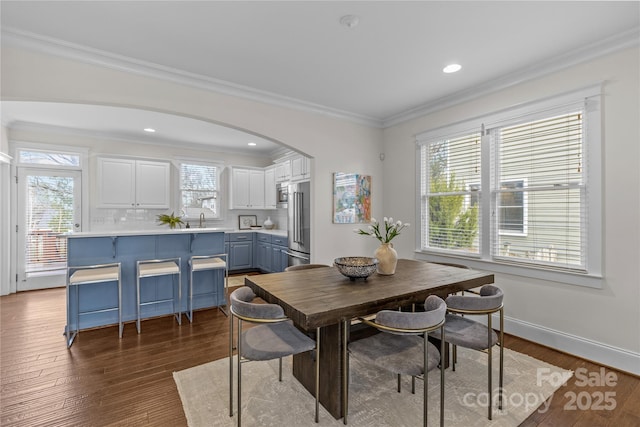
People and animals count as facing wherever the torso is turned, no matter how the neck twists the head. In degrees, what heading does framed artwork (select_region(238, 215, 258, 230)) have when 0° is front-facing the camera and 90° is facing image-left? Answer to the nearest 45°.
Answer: approximately 0°

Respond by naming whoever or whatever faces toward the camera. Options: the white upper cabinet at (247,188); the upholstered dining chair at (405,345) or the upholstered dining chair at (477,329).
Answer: the white upper cabinet

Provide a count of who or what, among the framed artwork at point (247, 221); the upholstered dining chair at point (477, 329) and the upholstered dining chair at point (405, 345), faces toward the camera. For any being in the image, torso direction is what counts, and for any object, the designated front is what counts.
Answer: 1

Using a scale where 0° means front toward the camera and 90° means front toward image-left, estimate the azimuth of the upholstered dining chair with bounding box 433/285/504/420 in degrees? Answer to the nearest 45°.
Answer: approximately 135°

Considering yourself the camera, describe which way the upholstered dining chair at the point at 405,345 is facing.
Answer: facing away from the viewer and to the left of the viewer

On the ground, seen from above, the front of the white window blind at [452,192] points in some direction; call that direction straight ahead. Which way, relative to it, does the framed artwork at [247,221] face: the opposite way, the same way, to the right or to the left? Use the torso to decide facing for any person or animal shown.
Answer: to the left

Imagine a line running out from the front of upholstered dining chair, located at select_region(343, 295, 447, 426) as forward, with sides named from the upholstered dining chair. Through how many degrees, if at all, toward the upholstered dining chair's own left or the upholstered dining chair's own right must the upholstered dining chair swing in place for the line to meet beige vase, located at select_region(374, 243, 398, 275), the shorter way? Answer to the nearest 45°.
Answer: approximately 45° to the upholstered dining chair's own right

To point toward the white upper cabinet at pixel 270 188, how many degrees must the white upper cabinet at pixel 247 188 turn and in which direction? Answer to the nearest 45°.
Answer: approximately 90° to its left

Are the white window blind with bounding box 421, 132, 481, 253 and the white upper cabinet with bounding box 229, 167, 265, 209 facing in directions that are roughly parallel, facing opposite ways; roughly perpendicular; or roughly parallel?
roughly perpendicular

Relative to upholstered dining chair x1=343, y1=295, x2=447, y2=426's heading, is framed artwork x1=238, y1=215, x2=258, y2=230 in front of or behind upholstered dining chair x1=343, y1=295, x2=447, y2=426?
in front
